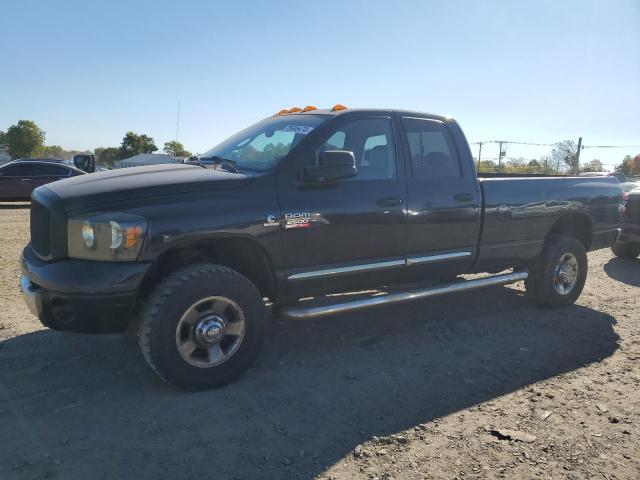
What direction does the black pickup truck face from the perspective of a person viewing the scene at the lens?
facing the viewer and to the left of the viewer

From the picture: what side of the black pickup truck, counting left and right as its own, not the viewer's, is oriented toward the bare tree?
back

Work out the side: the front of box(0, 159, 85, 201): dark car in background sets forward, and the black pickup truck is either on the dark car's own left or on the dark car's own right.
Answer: on the dark car's own right

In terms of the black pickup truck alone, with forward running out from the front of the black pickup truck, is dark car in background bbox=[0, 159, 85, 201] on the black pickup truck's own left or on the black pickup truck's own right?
on the black pickup truck's own right
